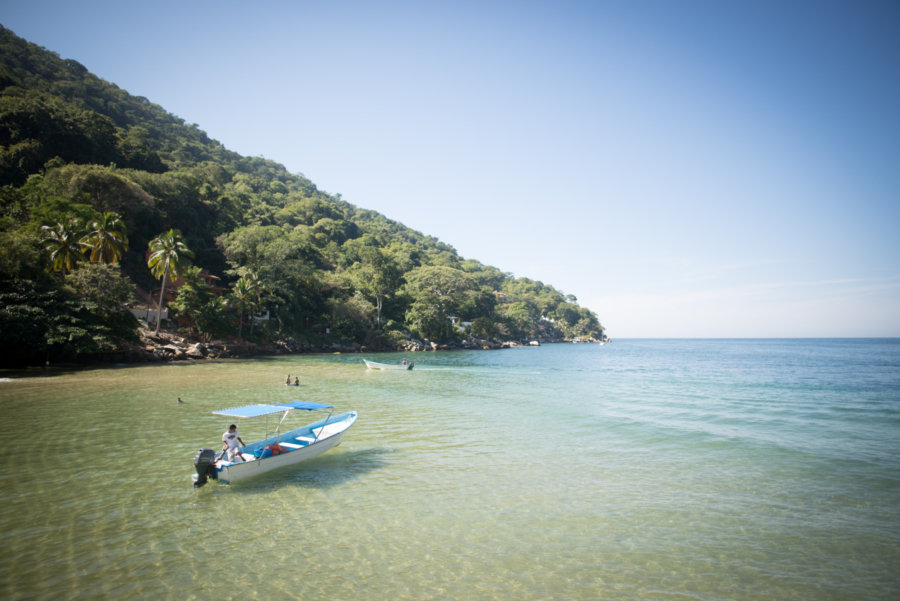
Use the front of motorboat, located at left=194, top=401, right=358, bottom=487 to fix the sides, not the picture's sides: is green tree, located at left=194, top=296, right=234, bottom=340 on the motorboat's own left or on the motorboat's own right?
on the motorboat's own left

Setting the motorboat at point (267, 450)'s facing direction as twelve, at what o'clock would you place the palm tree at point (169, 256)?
The palm tree is roughly at 10 o'clock from the motorboat.

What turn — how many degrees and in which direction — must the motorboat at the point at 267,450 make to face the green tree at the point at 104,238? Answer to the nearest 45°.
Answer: approximately 90° to its left

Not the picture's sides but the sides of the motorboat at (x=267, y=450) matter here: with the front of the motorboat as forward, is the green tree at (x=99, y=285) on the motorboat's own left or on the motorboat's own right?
on the motorboat's own left

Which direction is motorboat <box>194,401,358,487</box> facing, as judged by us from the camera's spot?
facing away from the viewer and to the right of the viewer

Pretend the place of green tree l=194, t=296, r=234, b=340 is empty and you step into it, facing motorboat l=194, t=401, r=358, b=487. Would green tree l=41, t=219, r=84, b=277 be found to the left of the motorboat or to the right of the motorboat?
right

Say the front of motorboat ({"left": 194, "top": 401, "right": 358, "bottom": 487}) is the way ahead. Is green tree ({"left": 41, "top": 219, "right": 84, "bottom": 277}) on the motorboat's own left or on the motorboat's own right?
on the motorboat's own left
